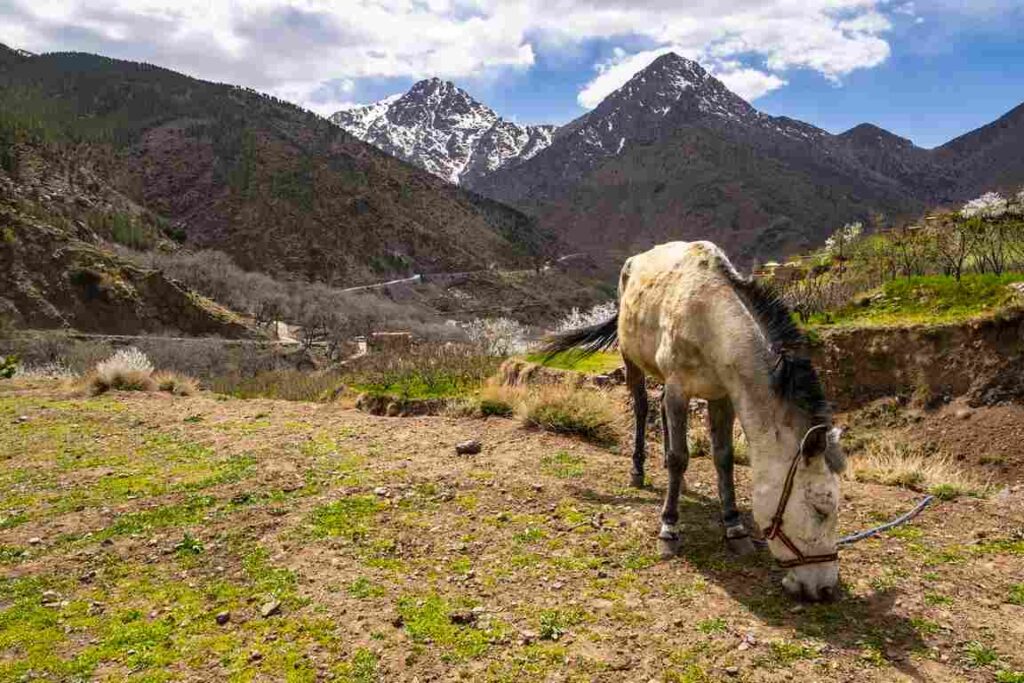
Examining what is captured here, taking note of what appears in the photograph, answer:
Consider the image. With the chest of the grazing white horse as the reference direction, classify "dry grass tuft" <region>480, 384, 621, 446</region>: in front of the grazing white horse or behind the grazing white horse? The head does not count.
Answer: behind

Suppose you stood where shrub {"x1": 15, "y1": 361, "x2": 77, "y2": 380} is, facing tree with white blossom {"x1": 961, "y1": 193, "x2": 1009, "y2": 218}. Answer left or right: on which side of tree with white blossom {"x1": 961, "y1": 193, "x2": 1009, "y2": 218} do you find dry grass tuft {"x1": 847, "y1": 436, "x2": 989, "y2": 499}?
right

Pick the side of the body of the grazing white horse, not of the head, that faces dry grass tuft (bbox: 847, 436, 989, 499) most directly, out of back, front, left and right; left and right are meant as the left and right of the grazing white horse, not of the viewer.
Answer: left

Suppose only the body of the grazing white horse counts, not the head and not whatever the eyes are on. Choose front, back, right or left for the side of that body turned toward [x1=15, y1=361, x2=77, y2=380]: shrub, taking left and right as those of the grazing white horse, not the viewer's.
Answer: back

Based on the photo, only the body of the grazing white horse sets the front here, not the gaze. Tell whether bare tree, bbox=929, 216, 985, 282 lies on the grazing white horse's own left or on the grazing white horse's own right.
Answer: on the grazing white horse's own left

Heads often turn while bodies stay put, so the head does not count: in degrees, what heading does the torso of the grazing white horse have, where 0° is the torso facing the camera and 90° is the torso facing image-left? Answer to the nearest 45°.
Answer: approximately 315°

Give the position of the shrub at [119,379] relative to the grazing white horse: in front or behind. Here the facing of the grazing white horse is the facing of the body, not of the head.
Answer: behind
